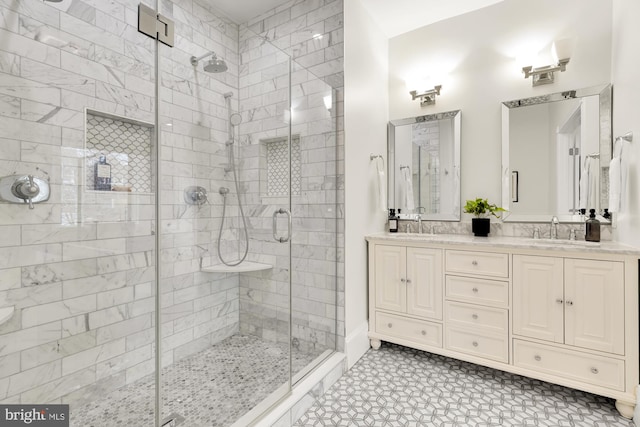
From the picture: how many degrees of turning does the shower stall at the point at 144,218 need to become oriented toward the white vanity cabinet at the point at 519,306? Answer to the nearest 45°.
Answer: approximately 45° to its left

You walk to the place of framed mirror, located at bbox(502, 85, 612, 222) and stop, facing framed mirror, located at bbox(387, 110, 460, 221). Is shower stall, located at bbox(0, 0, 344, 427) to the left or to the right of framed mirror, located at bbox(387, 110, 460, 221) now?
left

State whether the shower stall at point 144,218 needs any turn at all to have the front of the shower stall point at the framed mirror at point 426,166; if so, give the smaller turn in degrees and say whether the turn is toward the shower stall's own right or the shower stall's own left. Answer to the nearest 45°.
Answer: approximately 45° to the shower stall's own left

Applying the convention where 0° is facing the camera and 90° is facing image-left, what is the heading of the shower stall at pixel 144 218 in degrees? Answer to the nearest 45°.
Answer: approximately 315°

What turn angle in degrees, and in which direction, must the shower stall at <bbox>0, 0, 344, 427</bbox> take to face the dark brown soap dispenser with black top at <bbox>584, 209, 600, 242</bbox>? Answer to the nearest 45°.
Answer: approximately 45° to its left

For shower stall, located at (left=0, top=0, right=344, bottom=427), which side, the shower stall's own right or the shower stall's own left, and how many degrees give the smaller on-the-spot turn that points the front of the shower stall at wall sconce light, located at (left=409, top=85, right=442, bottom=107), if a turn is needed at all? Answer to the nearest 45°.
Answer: approximately 45° to the shower stall's own left
